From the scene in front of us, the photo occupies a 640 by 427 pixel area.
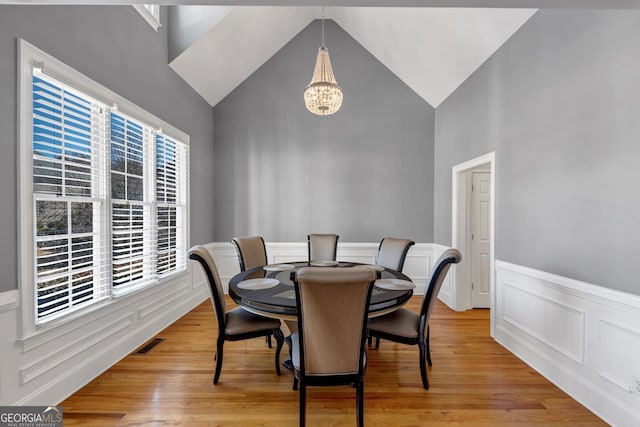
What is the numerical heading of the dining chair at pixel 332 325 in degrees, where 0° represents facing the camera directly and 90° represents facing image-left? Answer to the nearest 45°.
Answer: approximately 180°

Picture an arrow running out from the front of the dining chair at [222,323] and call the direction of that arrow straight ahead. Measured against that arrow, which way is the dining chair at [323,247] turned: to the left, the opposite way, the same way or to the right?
to the right

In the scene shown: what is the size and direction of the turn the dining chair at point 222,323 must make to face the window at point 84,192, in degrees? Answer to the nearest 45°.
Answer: approximately 180°

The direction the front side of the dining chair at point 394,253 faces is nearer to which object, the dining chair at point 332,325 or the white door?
the dining chair

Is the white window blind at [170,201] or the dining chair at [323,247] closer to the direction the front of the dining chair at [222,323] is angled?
the dining chair

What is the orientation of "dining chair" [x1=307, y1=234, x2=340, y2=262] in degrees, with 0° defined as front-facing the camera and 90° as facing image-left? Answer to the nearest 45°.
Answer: approximately 0°

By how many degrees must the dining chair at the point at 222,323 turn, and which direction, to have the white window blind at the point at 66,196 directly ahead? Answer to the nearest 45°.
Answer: approximately 180°

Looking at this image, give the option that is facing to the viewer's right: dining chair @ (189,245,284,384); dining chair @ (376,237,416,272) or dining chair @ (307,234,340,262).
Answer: dining chair @ (189,245,284,384)

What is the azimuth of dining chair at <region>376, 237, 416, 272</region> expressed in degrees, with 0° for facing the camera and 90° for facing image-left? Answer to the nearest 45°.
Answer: approximately 45°

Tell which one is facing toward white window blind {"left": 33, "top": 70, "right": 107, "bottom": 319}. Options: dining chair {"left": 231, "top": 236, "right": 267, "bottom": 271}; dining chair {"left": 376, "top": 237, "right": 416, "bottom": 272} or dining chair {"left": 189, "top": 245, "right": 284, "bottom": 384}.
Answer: dining chair {"left": 376, "top": 237, "right": 416, "bottom": 272}

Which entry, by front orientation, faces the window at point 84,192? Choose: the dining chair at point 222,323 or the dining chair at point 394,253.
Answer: the dining chair at point 394,253

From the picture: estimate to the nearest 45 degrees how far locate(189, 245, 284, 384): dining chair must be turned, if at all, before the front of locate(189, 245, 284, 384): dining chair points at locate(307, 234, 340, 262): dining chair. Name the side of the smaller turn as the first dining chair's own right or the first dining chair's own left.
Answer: approximately 45° to the first dining chair's own left

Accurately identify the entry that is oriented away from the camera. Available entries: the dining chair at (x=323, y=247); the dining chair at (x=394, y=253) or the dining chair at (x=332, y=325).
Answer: the dining chair at (x=332, y=325)

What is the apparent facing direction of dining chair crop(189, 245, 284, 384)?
to the viewer's right

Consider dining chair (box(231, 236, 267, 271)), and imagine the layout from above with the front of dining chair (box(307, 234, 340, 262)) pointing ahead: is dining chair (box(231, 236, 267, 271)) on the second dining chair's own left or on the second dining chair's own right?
on the second dining chair's own right
